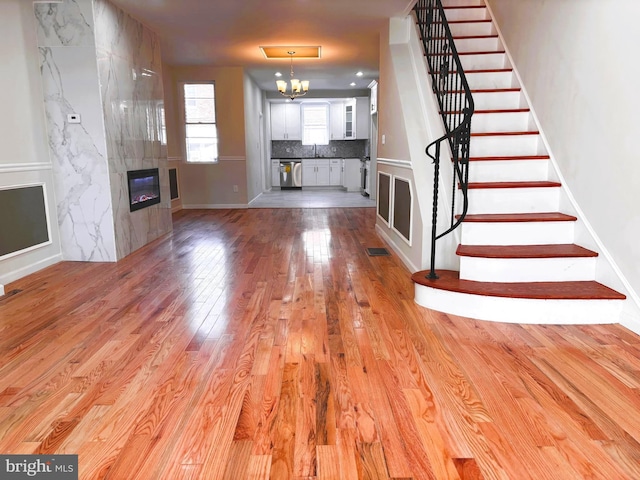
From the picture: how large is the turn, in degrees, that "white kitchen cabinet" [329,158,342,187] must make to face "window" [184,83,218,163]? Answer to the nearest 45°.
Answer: approximately 45° to its right

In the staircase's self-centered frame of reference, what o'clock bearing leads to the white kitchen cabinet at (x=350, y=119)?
The white kitchen cabinet is roughly at 5 o'clock from the staircase.

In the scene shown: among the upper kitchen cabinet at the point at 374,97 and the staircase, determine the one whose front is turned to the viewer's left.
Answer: the upper kitchen cabinet

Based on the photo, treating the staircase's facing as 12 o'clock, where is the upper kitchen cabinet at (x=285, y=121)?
The upper kitchen cabinet is roughly at 5 o'clock from the staircase.

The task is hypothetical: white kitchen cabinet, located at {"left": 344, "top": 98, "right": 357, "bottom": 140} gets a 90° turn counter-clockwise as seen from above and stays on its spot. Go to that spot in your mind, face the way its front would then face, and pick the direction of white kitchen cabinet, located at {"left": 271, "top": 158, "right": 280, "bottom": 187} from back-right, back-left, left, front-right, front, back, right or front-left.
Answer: back-right

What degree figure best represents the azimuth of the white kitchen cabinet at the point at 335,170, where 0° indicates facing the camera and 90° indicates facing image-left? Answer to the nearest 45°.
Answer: approximately 0°

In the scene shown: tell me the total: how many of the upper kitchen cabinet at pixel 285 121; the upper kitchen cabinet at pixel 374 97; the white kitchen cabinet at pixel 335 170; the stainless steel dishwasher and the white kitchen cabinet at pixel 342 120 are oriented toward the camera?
4

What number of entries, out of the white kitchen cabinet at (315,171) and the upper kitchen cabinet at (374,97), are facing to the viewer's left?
1

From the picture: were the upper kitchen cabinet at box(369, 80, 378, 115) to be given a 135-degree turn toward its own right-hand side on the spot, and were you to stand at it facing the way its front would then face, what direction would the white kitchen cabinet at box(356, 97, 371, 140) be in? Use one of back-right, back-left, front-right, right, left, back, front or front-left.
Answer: front-left

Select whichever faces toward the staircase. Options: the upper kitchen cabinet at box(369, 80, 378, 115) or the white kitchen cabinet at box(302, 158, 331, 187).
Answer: the white kitchen cabinet

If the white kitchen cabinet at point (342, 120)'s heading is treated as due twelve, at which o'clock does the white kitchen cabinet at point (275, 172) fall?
the white kitchen cabinet at point (275, 172) is roughly at 3 o'clock from the white kitchen cabinet at point (342, 120).

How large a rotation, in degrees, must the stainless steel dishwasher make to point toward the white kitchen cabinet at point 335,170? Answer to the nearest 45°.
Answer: approximately 90° to its left

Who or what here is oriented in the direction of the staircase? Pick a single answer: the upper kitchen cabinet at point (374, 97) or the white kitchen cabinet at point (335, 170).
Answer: the white kitchen cabinet

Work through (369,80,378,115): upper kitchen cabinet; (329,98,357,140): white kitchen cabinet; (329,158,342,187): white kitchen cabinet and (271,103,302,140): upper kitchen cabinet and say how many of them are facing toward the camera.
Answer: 3

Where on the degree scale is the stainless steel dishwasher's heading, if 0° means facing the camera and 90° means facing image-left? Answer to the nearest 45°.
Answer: approximately 0°
